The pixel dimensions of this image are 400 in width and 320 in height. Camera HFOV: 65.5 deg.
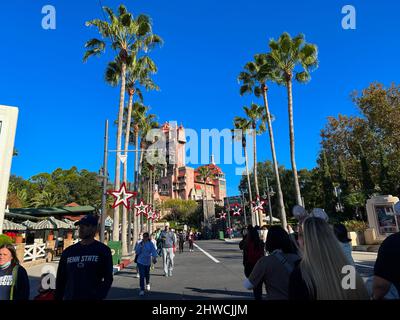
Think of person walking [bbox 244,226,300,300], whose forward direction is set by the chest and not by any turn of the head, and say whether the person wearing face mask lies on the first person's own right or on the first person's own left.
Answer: on the first person's own left

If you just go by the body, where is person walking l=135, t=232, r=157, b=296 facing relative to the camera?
toward the camera

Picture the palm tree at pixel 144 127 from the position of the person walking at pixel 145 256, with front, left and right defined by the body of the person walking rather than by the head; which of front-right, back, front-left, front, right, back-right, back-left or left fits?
back

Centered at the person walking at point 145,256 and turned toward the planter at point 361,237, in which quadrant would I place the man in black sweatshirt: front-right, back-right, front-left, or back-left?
back-right

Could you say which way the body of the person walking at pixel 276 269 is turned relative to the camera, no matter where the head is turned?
away from the camera

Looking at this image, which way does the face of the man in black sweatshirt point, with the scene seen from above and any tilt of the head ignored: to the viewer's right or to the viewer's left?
to the viewer's left

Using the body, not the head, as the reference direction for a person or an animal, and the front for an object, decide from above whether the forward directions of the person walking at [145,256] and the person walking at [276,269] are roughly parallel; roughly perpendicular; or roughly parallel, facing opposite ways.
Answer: roughly parallel, facing opposite ways

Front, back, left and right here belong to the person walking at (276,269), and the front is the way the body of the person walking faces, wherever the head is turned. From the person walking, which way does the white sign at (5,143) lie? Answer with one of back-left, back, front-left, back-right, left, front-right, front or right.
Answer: left

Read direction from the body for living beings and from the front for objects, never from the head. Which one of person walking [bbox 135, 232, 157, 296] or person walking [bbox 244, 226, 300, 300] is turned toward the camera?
person walking [bbox 135, 232, 157, 296]
